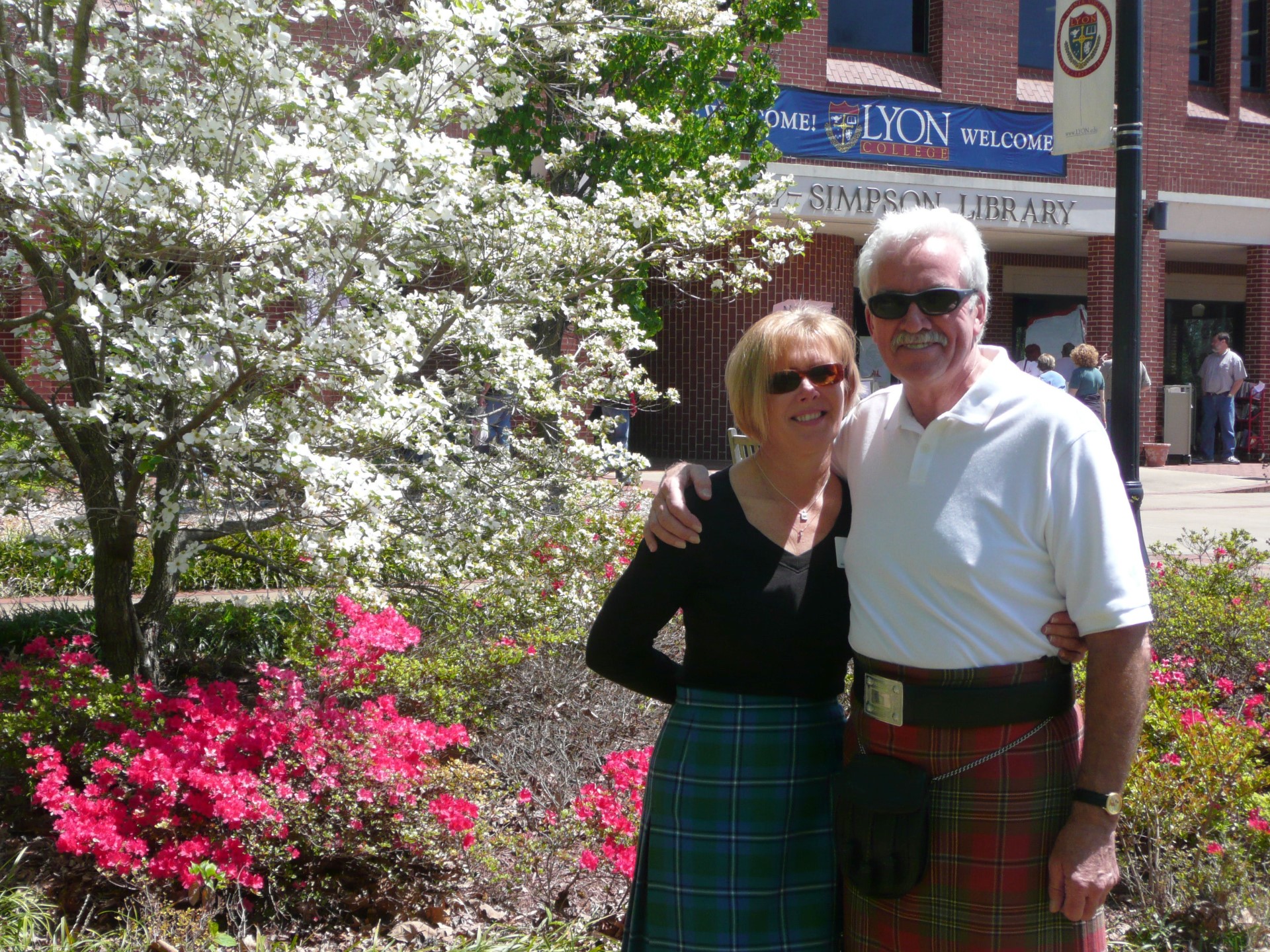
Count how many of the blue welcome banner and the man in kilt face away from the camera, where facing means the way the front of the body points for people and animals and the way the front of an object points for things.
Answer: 0

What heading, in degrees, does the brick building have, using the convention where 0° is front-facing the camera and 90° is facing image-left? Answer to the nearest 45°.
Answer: approximately 0°

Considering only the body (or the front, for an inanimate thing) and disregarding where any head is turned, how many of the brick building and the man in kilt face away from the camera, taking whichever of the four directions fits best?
0

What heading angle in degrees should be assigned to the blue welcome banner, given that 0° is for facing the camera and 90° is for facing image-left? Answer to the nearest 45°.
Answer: approximately 0°

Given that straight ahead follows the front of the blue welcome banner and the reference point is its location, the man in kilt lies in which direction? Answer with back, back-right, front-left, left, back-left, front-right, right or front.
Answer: front

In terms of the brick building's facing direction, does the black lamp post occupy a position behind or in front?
in front

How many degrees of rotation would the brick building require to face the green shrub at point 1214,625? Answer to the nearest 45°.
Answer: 0° — it already faces it

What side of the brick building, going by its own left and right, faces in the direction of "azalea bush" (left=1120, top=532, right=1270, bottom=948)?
front

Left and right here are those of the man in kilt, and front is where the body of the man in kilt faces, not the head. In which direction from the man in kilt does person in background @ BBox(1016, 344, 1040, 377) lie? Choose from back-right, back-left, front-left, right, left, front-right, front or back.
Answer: back-right

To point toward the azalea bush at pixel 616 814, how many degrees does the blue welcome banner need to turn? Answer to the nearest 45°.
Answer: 0° — it already faces it

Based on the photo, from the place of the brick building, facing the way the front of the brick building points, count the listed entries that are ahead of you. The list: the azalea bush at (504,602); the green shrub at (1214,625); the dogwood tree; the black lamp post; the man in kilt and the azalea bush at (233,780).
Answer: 6

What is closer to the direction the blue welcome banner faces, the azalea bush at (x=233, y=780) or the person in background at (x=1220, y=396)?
the azalea bush

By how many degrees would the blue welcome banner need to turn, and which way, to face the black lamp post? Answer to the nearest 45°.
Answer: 0° — it already faces it
